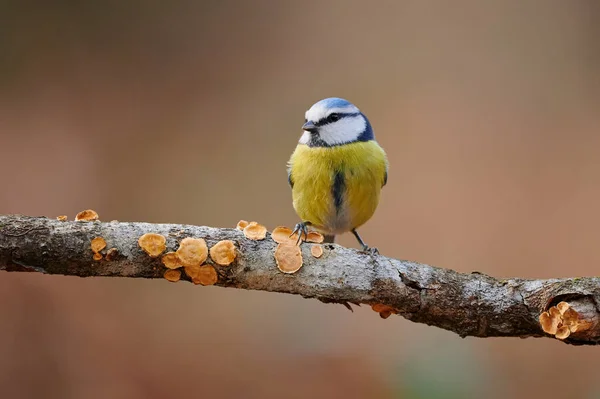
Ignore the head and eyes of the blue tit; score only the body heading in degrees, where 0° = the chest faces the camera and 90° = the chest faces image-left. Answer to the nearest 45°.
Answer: approximately 0°

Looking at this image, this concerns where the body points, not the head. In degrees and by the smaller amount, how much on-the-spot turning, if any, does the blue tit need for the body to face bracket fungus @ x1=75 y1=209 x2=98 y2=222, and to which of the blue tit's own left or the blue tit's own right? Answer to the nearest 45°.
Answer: approximately 45° to the blue tit's own right
